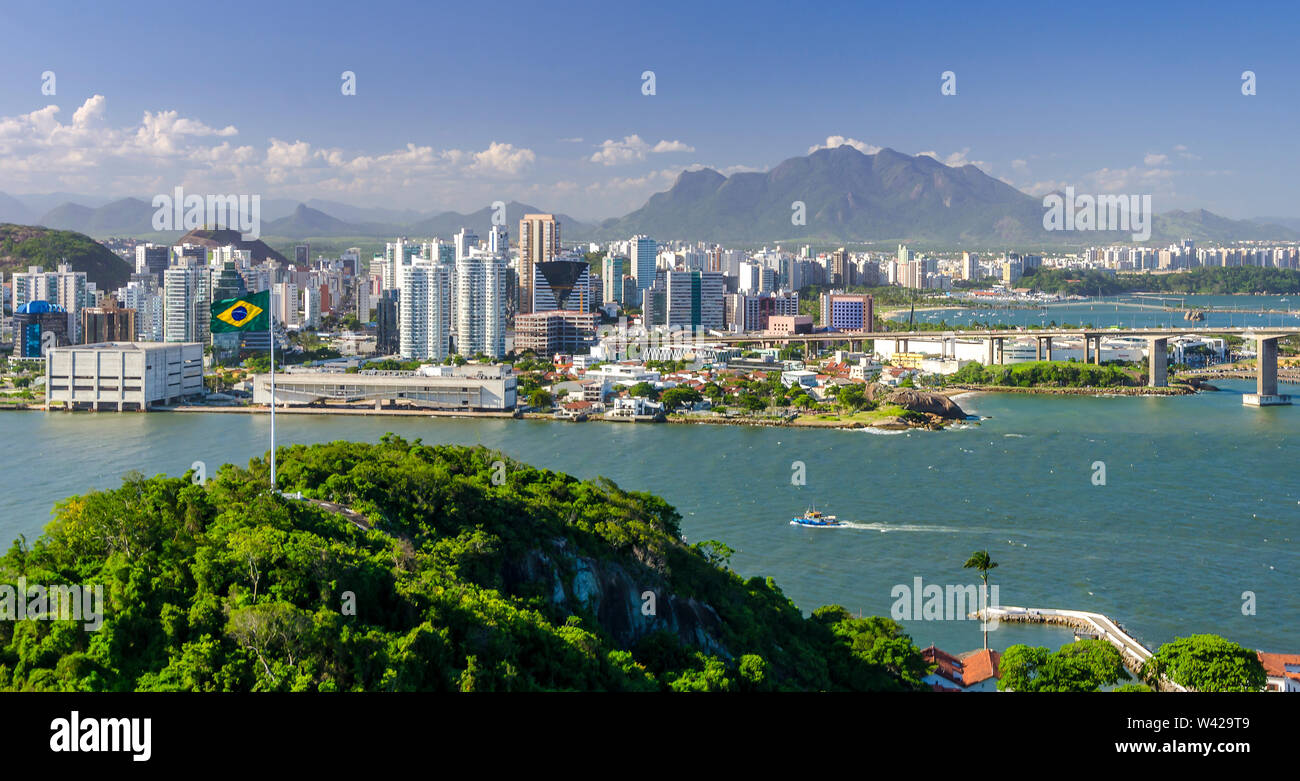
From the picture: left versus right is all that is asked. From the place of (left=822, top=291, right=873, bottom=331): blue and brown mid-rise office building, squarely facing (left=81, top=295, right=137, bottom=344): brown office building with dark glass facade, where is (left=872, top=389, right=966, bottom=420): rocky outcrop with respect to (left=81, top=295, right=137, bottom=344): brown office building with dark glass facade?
left

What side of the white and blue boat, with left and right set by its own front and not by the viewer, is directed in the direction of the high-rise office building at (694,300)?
right

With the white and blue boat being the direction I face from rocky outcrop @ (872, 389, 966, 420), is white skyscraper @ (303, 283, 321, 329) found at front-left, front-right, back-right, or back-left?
back-right

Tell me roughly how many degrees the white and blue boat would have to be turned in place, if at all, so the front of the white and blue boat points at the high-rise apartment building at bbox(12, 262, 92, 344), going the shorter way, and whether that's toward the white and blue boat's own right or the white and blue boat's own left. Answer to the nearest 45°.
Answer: approximately 45° to the white and blue boat's own right

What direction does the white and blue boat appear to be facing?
to the viewer's left

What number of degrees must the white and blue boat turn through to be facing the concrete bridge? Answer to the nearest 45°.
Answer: approximately 90° to its right

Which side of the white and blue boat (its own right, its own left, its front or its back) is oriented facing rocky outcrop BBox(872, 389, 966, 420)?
right

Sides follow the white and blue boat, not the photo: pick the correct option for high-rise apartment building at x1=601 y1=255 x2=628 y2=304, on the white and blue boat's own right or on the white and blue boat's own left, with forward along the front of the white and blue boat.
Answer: on the white and blue boat's own right

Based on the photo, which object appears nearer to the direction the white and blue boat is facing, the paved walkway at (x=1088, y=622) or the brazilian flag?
the brazilian flag
